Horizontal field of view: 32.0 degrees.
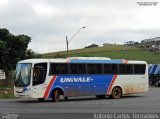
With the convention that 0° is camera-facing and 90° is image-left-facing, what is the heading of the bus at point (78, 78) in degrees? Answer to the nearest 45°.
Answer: approximately 45°
